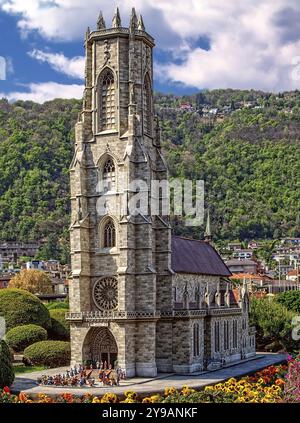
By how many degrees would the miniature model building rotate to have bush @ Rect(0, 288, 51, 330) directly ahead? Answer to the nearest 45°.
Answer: approximately 90° to its right

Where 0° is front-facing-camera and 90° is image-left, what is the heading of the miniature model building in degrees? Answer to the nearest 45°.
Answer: approximately 45°

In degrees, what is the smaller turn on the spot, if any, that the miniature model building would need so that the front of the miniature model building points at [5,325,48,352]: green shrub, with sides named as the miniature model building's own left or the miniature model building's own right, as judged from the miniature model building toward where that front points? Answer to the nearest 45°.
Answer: approximately 90° to the miniature model building's own right
